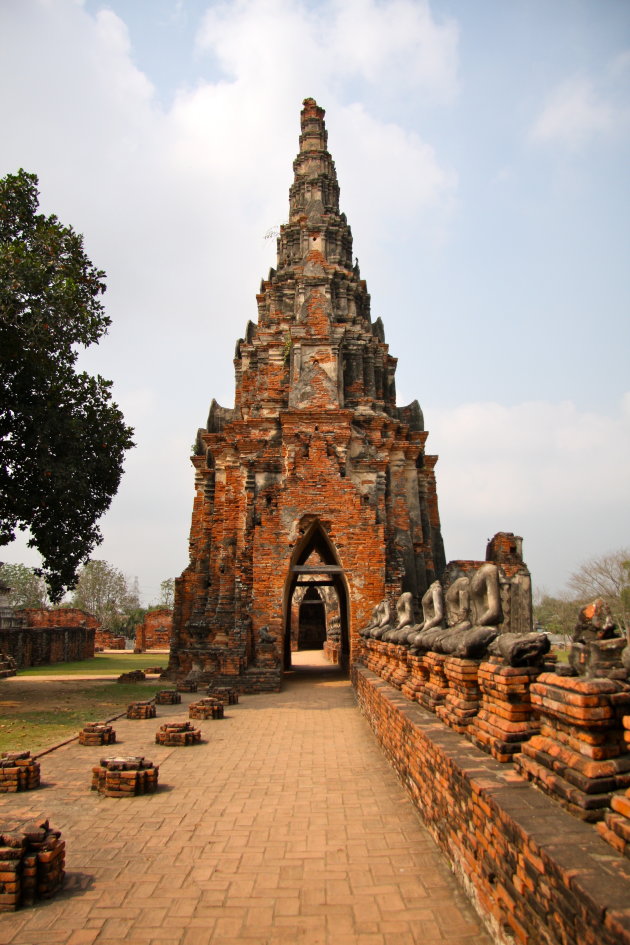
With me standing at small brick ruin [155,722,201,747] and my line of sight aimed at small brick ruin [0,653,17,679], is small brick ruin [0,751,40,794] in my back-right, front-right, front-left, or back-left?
back-left

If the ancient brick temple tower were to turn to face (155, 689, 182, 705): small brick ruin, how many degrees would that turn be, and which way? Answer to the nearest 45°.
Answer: approximately 45° to its right

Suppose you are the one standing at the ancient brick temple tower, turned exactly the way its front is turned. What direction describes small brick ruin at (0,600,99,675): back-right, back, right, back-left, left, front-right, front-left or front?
back-right

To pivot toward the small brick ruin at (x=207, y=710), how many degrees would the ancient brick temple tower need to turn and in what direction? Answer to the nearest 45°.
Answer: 0° — it already faces it

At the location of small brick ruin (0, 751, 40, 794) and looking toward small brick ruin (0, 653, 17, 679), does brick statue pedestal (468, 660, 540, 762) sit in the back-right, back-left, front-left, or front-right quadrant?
back-right

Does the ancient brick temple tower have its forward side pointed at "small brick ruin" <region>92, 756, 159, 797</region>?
yes

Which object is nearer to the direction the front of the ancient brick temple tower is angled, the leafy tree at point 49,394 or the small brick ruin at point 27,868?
the small brick ruin

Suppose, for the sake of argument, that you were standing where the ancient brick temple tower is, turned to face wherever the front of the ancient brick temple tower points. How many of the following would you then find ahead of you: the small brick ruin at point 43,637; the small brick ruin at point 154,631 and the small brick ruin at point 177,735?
1

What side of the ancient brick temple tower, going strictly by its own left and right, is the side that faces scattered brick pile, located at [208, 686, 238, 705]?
front

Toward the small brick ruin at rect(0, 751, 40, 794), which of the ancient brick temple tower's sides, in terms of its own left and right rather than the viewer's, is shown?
front

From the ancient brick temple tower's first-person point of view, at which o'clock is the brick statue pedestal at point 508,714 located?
The brick statue pedestal is roughly at 12 o'clock from the ancient brick temple tower.

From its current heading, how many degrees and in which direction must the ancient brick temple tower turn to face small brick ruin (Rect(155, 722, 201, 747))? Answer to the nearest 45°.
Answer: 0° — it already faces it

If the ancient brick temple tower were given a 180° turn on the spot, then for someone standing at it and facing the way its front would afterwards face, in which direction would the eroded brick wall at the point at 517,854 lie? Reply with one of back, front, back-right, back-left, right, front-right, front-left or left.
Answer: back

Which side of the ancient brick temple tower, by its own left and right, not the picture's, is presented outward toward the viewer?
front

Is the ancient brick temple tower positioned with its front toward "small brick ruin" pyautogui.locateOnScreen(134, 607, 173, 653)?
no

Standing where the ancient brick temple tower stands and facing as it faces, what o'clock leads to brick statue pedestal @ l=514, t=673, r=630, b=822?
The brick statue pedestal is roughly at 12 o'clock from the ancient brick temple tower.

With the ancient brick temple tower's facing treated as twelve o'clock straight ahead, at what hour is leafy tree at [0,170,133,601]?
The leafy tree is roughly at 2 o'clock from the ancient brick temple tower.
